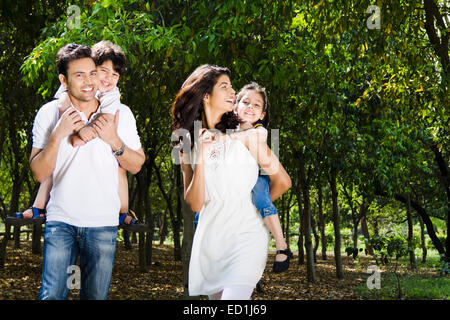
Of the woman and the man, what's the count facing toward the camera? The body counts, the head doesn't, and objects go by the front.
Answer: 2

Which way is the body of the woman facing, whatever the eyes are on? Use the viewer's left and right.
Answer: facing the viewer

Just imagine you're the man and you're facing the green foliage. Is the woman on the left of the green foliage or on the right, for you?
right

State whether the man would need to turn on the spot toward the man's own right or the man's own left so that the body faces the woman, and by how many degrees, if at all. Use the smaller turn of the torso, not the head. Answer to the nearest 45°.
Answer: approximately 90° to the man's own left

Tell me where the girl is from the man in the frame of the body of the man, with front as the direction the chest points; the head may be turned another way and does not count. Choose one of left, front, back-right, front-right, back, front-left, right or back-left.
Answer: left

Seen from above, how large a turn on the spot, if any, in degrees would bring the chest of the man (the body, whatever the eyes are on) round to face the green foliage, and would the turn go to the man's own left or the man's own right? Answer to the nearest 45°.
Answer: approximately 135° to the man's own left

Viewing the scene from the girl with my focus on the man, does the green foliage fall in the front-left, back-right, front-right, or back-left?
back-right

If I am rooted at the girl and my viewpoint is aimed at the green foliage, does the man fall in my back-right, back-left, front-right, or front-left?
back-left

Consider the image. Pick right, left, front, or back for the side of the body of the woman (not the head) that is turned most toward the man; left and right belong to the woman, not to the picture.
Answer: right
